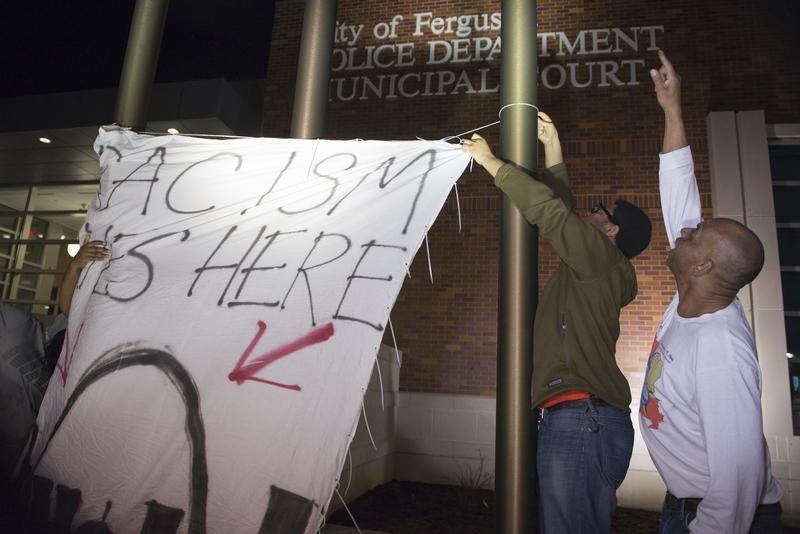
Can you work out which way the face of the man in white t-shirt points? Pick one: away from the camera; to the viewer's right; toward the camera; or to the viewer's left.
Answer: to the viewer's left

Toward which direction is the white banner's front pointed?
toward the camera

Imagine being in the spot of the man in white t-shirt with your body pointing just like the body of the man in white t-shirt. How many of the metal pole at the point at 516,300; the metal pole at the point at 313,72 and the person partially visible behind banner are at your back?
0

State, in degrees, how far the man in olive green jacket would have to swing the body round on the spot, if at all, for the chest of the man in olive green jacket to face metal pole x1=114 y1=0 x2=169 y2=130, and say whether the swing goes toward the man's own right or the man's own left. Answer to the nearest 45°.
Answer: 0° — they already face it

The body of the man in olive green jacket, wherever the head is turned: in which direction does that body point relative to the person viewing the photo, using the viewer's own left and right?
facing to the left of the viewer

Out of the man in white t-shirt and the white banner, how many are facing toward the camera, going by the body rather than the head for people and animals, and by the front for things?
1

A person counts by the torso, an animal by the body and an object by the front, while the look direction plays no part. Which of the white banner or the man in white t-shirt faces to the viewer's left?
the man in white t-shirt

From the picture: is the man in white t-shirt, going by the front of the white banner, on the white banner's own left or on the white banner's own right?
on the white banner's own left

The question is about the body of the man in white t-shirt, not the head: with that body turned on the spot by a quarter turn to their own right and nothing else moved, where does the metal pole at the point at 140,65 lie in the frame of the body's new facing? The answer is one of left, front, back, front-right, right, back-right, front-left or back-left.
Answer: left

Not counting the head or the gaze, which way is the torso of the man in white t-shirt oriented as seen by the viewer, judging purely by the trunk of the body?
to the viewer's left

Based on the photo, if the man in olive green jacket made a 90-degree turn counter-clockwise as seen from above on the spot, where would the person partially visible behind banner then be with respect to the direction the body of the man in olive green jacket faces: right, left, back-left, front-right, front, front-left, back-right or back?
right
